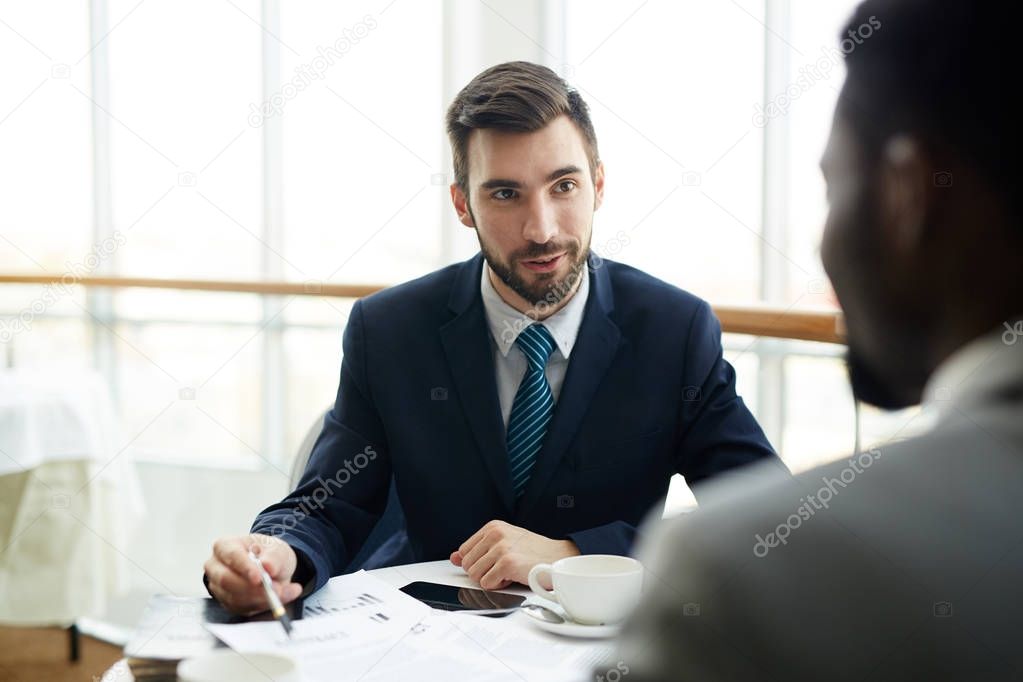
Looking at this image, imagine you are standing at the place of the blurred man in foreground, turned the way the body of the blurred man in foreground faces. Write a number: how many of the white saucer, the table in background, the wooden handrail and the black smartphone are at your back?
0

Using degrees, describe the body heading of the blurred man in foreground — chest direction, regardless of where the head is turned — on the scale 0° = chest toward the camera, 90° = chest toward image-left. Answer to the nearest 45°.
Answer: approximately 135°

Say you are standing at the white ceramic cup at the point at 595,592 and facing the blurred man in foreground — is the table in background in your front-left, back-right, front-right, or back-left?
back-right

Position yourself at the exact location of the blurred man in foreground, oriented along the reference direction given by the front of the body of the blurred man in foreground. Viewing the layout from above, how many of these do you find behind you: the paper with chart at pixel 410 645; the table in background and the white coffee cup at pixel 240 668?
0

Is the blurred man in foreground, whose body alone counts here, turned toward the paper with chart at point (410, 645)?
yes

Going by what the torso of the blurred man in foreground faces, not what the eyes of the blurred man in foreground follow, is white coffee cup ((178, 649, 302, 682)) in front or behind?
in front

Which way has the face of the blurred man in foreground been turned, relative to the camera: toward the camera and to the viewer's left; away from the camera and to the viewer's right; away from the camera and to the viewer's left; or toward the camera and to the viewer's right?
away from the camera and to the viewer's left

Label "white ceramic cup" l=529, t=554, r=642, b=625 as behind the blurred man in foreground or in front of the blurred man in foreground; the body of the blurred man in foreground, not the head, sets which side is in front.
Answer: in front

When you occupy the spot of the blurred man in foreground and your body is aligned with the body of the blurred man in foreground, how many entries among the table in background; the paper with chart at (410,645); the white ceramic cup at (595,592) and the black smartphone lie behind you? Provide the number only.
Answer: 0

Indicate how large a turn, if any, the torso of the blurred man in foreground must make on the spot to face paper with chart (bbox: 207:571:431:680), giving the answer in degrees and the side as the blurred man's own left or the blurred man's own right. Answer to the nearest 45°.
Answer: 0° — they already face it

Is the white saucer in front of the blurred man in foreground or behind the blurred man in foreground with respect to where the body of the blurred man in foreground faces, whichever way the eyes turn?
in front

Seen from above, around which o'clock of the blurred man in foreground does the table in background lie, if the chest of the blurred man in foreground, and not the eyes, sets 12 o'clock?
The table in background is roughly at 12 o'clock from the blurred man in foreground.

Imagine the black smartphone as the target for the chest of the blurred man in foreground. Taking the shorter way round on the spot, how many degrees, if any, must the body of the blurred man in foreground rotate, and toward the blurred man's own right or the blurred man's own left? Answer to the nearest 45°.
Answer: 0° — they already face it
